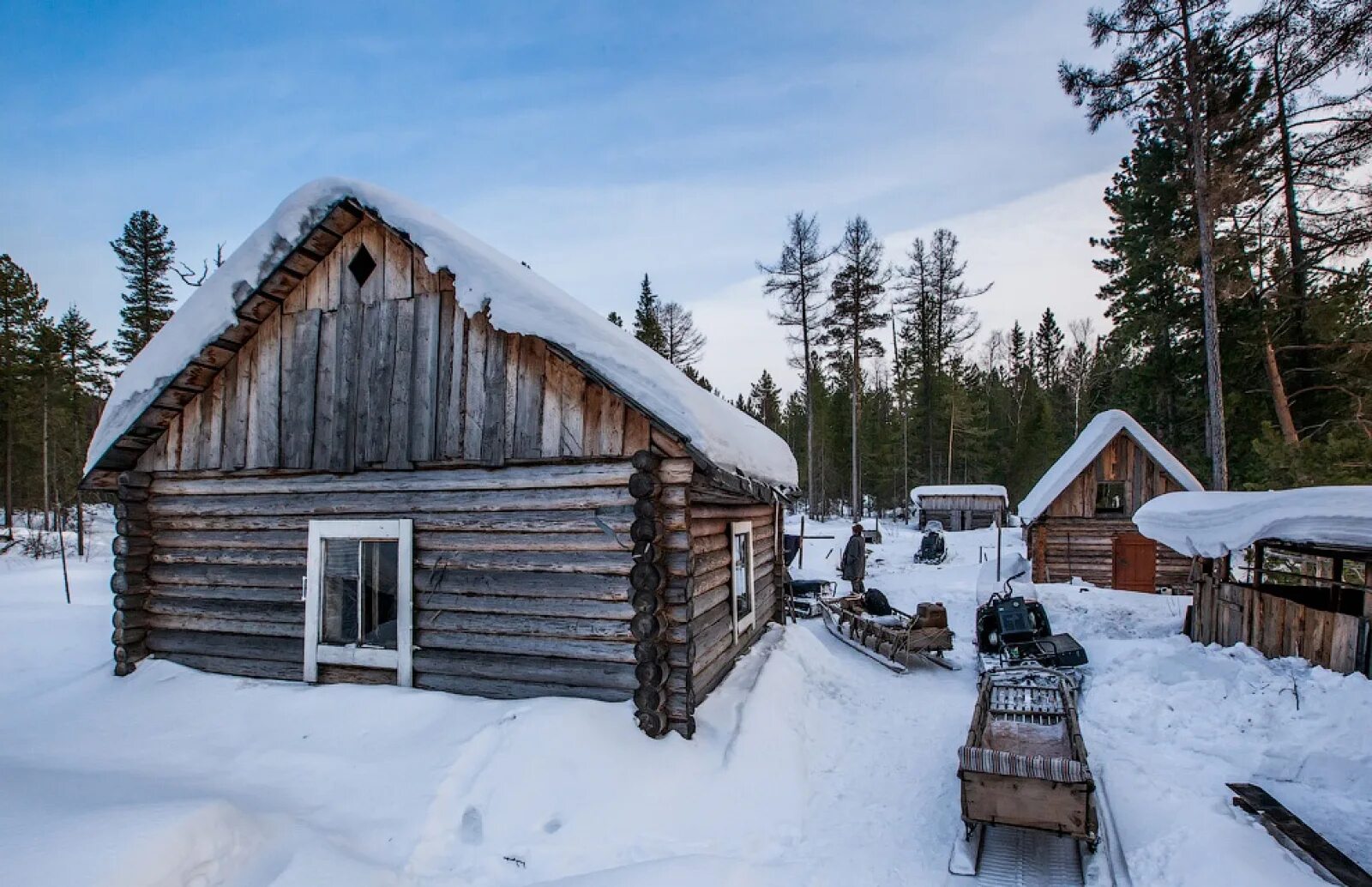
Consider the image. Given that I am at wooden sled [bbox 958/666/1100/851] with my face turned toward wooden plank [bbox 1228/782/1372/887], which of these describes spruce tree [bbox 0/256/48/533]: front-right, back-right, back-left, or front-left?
back-left

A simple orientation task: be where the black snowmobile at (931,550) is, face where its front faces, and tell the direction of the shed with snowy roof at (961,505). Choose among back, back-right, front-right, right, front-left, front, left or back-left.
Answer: back

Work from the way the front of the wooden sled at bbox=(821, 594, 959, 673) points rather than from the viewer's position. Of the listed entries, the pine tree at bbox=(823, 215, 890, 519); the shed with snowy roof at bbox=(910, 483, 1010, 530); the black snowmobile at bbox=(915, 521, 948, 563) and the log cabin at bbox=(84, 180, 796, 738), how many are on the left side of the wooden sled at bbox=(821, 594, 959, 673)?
1

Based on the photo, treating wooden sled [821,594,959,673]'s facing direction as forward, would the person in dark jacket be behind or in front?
in front

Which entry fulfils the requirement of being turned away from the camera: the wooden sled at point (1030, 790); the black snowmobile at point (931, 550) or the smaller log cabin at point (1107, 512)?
the wooden sled

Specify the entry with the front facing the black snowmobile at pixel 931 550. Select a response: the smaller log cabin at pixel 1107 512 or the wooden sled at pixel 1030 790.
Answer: the wooden sled

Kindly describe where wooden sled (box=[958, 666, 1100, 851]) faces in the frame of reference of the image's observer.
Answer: facing away from the viewer

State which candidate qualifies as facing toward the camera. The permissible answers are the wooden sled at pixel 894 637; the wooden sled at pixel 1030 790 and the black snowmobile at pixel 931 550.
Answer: the black snowmobile

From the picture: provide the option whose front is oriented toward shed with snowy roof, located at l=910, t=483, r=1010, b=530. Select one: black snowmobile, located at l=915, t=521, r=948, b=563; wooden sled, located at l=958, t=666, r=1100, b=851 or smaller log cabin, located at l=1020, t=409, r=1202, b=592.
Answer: the wooden sled

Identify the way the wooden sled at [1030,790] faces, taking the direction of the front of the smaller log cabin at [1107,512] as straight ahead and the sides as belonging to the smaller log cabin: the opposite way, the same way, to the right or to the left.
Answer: the opposite way

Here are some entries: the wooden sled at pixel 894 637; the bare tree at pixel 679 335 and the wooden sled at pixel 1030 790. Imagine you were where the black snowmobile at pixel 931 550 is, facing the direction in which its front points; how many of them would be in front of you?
2

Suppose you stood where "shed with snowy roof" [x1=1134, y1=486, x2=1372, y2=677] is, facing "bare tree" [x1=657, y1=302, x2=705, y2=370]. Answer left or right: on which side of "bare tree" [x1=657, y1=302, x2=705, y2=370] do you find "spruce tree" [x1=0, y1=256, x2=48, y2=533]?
left
